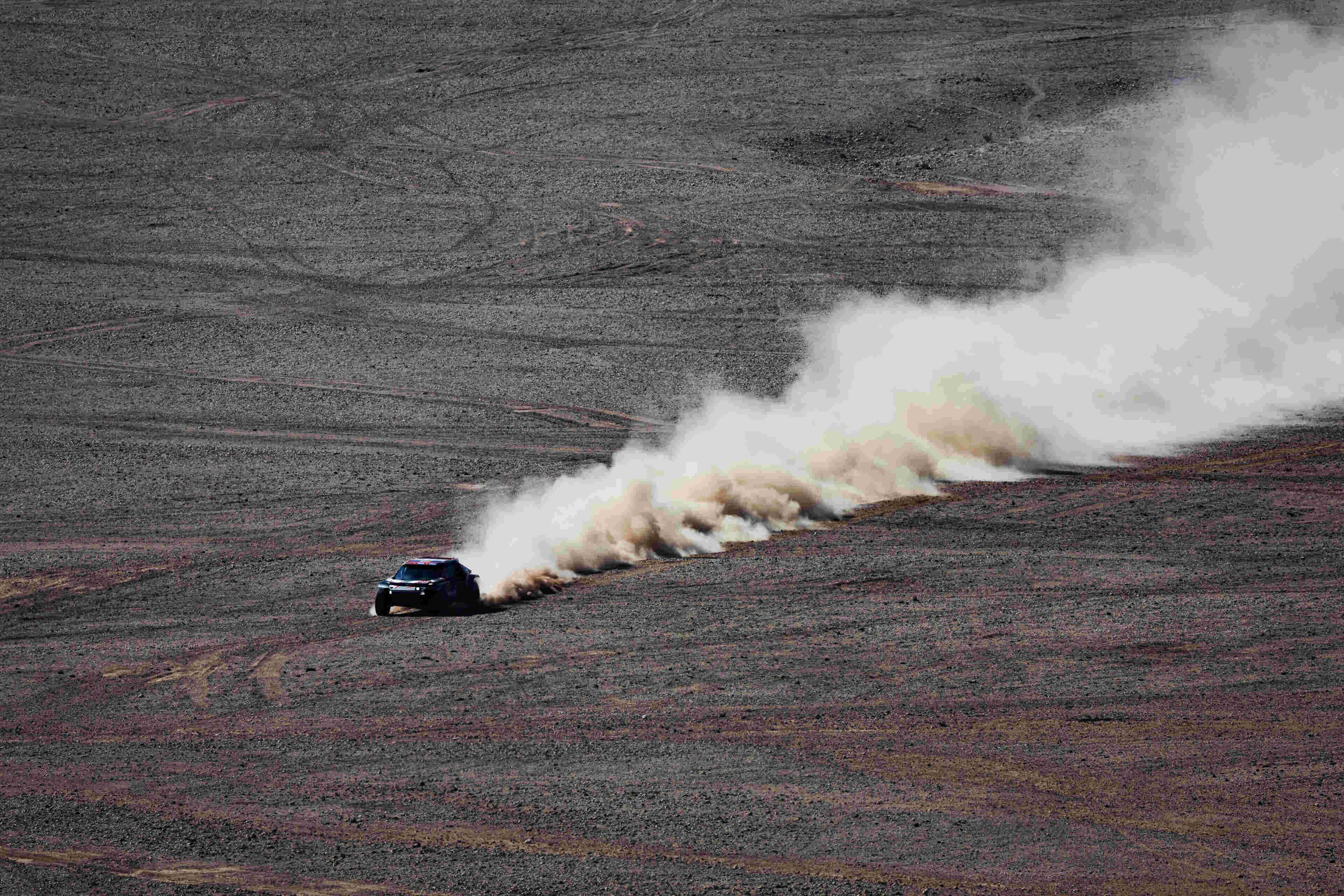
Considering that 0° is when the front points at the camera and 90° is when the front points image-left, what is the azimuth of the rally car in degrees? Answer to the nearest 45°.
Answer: approximately 45°

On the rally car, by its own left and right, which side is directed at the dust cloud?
back
